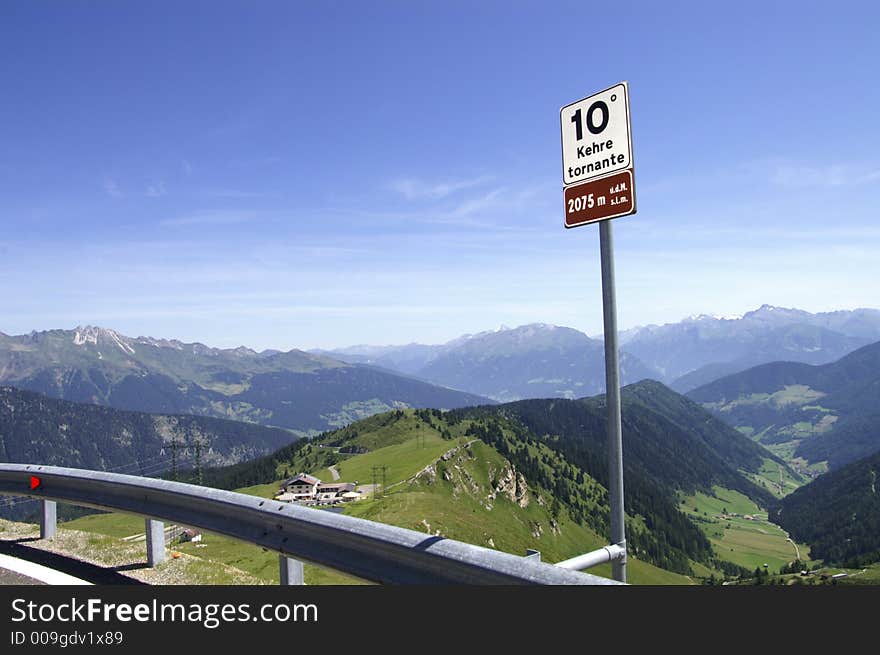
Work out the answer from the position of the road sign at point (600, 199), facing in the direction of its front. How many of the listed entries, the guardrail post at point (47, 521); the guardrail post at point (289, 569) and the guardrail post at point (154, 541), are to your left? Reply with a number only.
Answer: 0

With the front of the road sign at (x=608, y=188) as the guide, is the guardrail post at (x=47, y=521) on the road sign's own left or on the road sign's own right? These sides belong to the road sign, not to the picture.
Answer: on the road sign's own right

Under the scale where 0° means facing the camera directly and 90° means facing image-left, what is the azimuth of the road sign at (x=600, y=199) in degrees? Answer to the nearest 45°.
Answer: approximately 45°

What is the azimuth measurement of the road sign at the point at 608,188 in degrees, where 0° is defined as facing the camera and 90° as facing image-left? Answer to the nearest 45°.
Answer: approximately 45°
